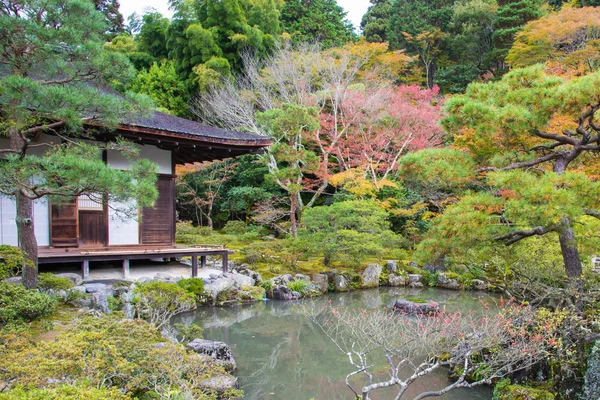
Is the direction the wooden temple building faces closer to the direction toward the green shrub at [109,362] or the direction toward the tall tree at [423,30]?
the green shrub

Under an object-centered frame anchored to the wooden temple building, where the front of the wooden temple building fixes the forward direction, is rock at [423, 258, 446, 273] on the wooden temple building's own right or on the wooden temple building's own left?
on the wooden temple building's own left

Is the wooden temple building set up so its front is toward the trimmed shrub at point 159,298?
yes

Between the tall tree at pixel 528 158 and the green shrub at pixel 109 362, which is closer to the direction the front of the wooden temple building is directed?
the green shrub

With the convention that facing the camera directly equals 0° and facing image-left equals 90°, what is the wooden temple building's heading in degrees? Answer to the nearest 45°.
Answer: approximately 0°

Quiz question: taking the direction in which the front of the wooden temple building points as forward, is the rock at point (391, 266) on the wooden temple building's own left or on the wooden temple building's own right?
on the wooden temple building's own left

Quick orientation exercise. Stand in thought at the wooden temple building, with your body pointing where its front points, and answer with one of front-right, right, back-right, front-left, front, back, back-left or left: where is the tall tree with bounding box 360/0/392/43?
back-left

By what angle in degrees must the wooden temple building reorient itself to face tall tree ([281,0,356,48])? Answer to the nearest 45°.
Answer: approximately 135° to its left

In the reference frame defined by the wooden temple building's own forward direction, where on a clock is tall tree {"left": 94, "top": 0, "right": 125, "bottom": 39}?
The tall tree is roughly at 6 o'clock from the wooden temple building.
